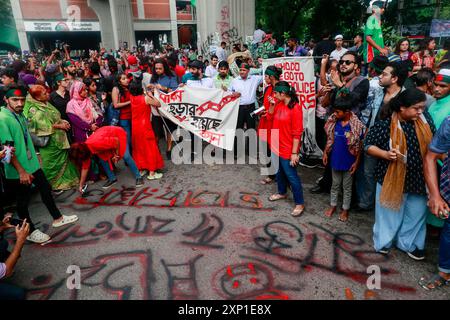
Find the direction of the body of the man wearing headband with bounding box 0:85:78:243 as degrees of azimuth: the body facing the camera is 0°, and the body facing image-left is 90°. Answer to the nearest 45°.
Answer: approximately 315°

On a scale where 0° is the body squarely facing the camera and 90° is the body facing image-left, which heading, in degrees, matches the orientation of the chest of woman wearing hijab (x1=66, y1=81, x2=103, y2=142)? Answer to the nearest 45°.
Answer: approximately 315°

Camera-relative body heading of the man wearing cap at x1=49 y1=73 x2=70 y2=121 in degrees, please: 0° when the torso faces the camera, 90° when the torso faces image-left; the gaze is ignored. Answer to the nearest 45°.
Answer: approximately 315°

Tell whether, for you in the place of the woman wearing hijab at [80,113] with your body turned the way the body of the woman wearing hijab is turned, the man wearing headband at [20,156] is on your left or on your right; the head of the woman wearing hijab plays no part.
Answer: on your right

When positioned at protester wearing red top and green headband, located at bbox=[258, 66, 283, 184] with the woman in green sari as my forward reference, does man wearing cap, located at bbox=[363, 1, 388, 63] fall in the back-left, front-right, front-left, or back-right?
back-right
